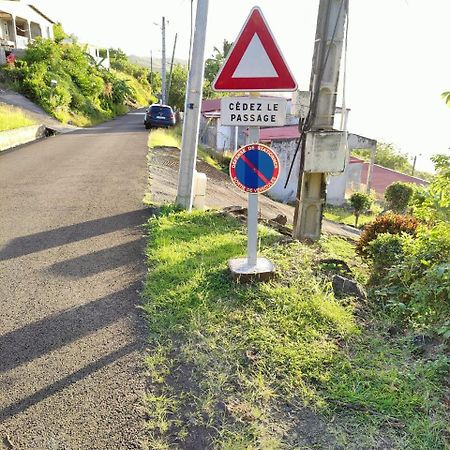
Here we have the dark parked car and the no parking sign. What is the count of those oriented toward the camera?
1

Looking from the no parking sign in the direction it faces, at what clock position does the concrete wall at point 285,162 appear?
The concrete wall is roughly at 6 o'clock from the no parking sign.

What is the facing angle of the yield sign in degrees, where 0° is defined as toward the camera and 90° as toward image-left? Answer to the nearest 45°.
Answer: approximately 0°

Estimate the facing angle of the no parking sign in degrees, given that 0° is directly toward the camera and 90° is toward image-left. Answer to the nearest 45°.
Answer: approximately 0°

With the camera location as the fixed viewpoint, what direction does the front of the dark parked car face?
facing away from the viewer

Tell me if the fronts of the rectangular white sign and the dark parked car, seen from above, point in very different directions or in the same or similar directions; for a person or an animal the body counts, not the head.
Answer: very different directions

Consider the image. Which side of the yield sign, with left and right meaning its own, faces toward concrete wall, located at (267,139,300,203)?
back

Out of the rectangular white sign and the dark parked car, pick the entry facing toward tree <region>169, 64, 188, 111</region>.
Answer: the dark parked car

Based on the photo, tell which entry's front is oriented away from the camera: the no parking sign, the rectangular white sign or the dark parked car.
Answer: the dark parked car

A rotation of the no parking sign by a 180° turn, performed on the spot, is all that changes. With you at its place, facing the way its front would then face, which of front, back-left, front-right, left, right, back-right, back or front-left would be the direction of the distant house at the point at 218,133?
front

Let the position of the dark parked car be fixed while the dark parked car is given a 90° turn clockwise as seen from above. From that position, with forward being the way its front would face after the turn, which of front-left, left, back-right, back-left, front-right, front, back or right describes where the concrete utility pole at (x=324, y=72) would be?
right
